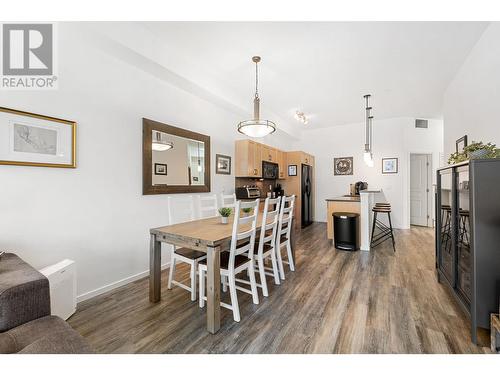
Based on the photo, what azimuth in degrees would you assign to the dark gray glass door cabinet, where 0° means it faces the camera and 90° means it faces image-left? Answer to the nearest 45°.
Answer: approximately 45°

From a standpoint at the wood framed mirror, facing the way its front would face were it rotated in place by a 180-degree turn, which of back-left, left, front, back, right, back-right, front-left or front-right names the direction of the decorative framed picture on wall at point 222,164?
right

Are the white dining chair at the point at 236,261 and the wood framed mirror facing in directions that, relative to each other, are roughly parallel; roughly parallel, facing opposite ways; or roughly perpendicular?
roughly parallel, facing opposite ways

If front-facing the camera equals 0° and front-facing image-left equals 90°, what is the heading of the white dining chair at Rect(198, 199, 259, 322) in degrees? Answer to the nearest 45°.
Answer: approximately 135°

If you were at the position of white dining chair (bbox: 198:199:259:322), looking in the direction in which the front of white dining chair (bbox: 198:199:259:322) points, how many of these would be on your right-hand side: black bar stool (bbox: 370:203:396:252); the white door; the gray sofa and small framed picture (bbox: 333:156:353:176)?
3

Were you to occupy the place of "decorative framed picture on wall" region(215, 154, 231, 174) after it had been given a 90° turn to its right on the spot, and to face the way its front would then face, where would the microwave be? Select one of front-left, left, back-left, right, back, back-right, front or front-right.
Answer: back

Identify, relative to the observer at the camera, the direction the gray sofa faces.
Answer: facing the viewer and to the right of the viewer

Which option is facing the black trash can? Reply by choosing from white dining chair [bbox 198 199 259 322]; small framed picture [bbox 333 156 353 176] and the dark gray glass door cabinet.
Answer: the small framed picture

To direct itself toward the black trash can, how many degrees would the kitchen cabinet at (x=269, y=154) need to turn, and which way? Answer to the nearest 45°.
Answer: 0° — it already faces it

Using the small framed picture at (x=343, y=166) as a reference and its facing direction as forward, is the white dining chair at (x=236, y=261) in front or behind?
in front

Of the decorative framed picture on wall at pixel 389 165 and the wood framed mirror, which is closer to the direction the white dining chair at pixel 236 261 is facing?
the wood framed mirror

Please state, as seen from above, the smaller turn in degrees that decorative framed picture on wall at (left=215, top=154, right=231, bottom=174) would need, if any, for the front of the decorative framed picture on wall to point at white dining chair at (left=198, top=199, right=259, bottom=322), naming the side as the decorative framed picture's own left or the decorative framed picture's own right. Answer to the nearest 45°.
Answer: approximately 45° to the decorative framed picture's own right

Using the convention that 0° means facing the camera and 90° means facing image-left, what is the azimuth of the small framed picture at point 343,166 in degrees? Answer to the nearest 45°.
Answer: approximately 0°

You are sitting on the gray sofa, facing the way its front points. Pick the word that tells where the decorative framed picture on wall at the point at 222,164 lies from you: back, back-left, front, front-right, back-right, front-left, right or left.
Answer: left

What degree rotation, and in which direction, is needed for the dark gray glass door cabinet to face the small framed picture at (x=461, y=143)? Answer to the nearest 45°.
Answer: approximately 135° to its right

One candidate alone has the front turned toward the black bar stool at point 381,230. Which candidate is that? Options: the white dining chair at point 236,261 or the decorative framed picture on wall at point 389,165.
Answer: the decorative framed picture on wall

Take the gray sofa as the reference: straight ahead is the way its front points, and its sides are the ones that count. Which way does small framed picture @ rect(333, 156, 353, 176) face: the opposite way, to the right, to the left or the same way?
to the right

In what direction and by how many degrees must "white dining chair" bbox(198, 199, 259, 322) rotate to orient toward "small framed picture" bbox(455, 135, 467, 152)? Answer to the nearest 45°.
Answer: approximately 135° to its right

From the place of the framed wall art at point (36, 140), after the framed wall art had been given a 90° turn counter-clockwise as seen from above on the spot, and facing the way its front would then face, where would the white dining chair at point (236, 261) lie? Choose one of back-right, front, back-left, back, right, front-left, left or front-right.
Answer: right
